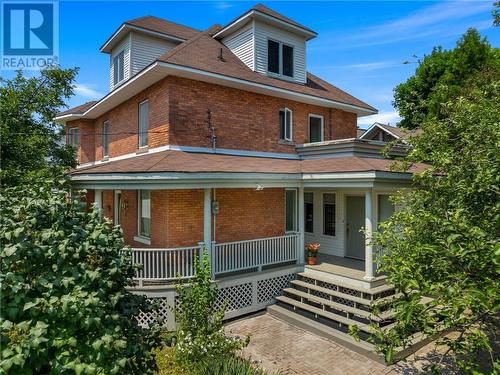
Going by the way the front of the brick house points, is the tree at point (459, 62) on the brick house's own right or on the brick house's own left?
on the brick house's own left

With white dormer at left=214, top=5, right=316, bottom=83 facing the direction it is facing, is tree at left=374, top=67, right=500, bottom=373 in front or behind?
in front

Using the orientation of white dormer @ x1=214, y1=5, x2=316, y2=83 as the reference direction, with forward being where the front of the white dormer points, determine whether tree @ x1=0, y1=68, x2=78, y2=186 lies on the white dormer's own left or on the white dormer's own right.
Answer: on the white dormer's own right

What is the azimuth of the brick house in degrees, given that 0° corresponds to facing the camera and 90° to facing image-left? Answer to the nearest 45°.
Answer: approximately 315°

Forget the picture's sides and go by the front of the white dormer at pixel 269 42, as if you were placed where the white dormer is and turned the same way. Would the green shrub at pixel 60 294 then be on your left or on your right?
on your right

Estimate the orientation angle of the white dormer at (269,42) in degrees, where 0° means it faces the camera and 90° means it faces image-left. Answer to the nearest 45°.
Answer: approximately 315°
